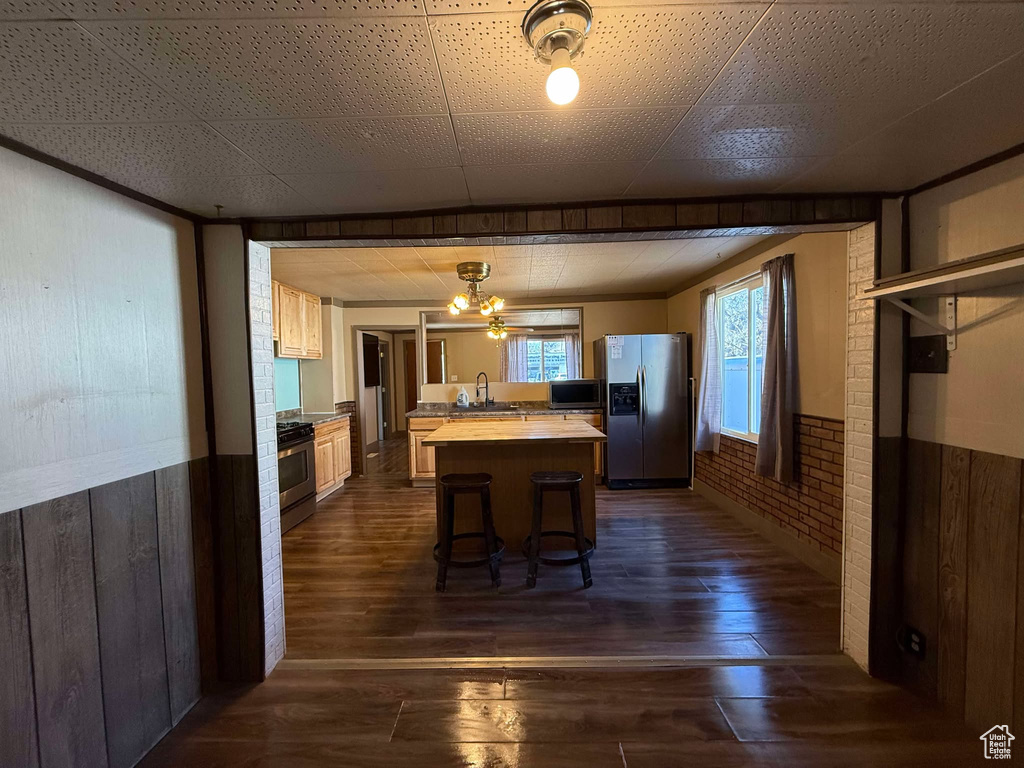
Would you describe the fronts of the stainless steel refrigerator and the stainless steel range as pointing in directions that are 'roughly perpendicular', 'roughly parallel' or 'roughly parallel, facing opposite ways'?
roughly perpendicular

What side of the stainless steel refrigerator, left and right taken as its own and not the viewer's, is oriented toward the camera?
front

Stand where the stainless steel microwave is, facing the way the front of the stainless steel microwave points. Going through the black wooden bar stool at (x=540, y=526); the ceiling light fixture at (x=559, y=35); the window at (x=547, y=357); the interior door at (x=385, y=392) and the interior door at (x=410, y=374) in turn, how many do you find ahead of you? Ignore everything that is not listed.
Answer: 2

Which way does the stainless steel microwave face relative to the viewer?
toward the camera

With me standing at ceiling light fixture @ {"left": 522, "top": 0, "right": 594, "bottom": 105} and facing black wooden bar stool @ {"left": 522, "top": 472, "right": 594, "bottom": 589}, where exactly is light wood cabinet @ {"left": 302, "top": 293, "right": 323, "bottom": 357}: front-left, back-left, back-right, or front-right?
front-left

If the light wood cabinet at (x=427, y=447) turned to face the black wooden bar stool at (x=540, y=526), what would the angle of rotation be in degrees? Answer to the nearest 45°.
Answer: approximately 45° to its left

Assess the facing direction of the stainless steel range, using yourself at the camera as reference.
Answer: facing the viewer and to the right of the viewer

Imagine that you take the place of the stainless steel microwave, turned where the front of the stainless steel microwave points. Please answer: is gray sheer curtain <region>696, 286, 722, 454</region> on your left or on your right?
on your left

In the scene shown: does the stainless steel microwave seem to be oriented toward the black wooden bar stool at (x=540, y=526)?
yes

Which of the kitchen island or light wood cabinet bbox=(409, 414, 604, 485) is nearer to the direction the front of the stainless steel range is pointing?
the kitchen island

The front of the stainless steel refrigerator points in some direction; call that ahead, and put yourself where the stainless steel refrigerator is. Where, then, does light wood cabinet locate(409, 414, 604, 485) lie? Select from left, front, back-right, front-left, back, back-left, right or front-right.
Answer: right

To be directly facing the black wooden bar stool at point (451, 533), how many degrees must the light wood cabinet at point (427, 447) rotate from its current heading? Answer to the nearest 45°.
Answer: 0° — it already faces it
